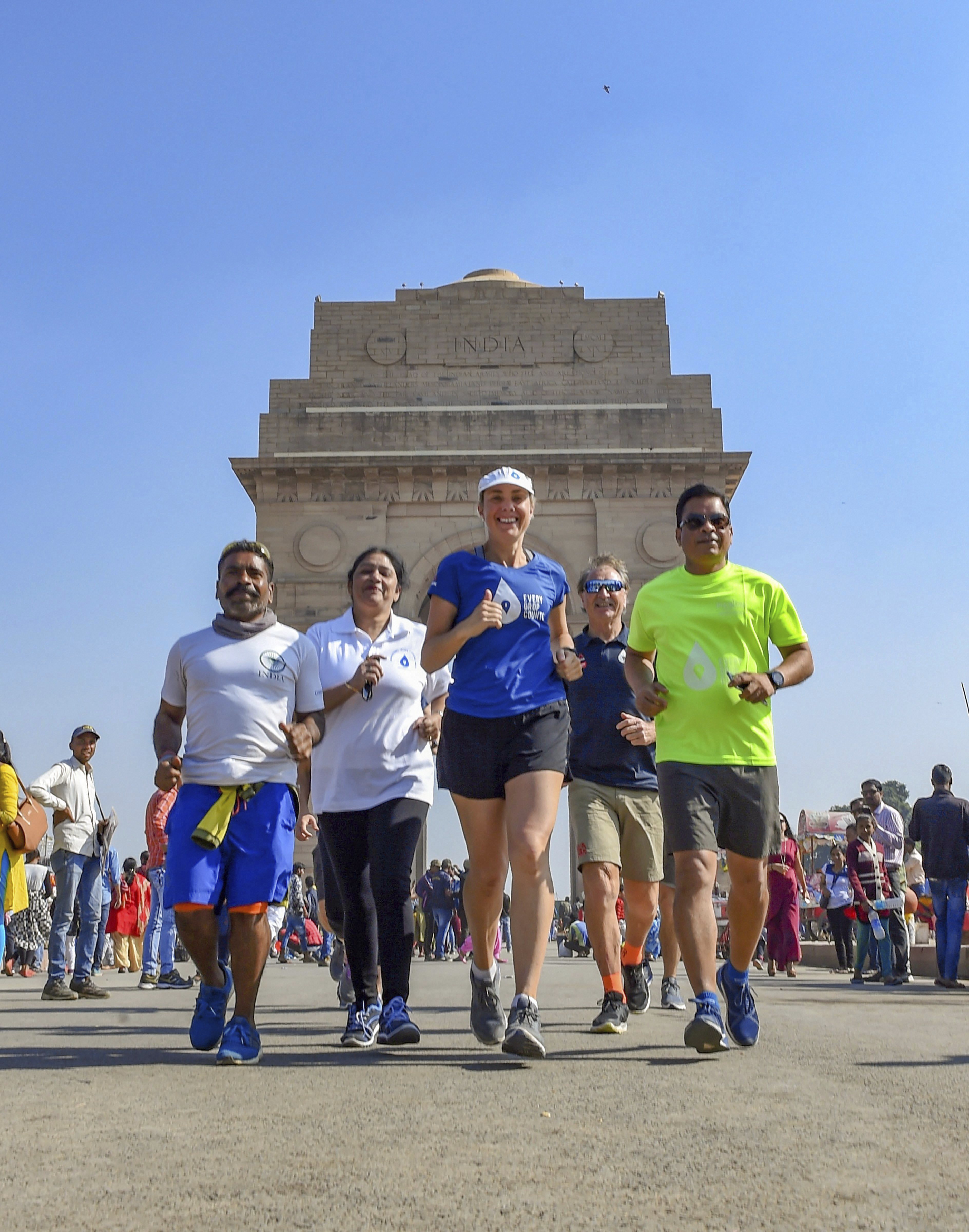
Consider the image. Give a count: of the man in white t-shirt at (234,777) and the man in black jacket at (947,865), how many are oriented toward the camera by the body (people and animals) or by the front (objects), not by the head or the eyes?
1

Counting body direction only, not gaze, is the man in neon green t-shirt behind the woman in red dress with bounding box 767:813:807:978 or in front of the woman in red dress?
in front

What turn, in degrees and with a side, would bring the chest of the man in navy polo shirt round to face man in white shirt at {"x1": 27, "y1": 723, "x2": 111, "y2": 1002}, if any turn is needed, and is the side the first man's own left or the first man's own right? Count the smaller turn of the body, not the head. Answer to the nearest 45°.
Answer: approximately 135° to the first man's own right

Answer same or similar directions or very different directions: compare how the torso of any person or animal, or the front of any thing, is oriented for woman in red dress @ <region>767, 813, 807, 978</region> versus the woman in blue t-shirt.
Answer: same or similar directions

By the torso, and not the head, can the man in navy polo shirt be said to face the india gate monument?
no

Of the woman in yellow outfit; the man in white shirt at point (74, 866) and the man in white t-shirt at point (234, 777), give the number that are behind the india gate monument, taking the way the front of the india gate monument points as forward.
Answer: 0

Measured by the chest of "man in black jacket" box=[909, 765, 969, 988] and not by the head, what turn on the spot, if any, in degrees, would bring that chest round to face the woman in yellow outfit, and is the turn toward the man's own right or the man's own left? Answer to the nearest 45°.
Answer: approximately 135° to the man's own left

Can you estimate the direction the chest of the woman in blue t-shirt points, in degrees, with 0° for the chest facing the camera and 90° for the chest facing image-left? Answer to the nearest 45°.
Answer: approximately 0°

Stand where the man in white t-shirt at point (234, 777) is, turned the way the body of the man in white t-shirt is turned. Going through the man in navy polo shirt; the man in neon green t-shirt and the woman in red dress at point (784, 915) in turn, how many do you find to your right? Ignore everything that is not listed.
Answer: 0

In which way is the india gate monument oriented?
toward the camera

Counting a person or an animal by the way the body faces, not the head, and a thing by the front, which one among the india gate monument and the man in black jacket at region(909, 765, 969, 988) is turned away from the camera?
the man in black jacket

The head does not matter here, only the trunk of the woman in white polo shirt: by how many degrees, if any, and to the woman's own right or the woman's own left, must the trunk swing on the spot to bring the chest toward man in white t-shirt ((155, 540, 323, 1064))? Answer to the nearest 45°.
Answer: approximately 45° to the woman's own right

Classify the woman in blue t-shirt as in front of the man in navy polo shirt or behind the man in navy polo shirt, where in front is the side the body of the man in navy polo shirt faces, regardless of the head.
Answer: in front
